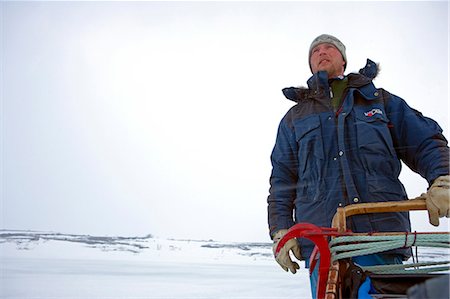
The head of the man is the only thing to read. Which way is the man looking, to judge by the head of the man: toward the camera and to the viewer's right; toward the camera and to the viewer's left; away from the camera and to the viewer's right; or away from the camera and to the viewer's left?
toward the camera and to the viewer's left

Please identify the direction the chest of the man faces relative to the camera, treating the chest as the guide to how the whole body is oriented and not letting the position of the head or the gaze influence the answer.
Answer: toward the camera
